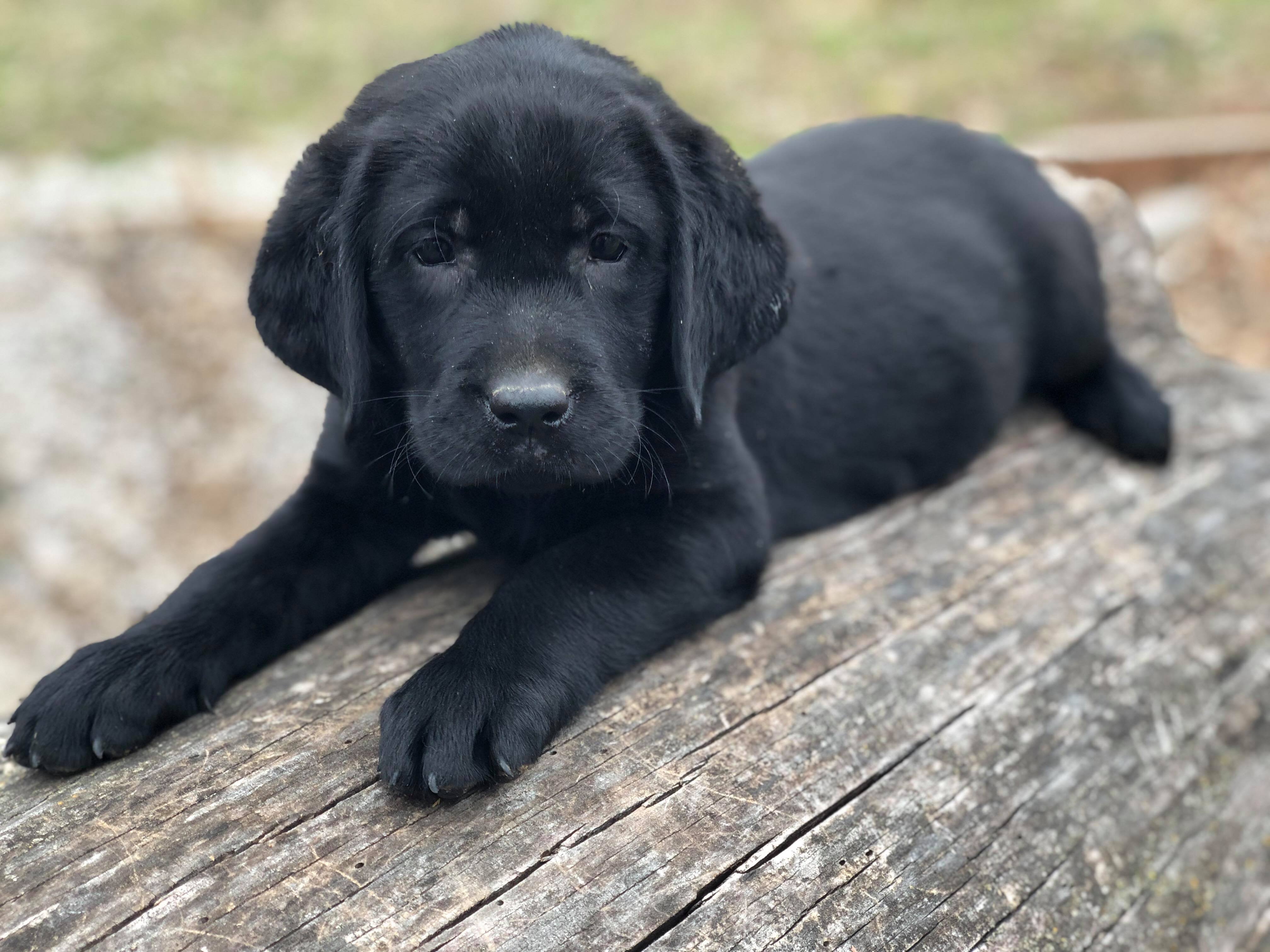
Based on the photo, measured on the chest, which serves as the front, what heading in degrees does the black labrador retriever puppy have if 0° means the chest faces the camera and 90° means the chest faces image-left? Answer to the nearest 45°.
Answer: approximately 45°
